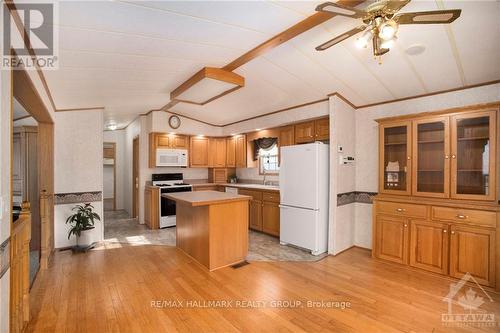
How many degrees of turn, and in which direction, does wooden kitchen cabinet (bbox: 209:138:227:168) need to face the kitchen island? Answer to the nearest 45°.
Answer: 0° — it already faces it

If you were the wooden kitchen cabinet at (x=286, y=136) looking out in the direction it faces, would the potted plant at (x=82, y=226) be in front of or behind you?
in front

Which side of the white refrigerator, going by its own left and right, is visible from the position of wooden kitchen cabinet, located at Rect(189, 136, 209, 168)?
right

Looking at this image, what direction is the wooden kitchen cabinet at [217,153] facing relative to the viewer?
toward the camera

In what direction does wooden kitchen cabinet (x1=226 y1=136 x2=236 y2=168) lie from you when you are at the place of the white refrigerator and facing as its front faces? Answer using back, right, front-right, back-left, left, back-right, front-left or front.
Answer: right

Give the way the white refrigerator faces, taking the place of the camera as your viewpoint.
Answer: facing the viewer and to the left of the viewer

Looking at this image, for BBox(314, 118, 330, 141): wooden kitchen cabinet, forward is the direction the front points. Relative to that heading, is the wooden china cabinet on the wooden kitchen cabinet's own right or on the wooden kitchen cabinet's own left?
on the wooden kitchen cabinet's own left

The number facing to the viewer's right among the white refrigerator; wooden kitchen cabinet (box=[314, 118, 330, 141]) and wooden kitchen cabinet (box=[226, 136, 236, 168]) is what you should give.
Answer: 0

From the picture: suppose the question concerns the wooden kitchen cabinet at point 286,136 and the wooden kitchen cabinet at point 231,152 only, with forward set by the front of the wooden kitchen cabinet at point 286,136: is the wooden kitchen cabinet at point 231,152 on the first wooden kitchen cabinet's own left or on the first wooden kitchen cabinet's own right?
on the first wooden kitchen cabinet's own right

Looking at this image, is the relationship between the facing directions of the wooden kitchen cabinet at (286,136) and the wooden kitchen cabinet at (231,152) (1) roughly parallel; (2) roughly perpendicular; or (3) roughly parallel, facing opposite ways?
roughly parallel

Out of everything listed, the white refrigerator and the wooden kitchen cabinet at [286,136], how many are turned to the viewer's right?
0

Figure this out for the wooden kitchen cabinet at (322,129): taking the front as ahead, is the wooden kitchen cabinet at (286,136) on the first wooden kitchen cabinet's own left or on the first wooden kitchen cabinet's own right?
on the first wooden kitchen cabinet's own right

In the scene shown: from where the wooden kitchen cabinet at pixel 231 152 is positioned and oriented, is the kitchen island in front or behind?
in front

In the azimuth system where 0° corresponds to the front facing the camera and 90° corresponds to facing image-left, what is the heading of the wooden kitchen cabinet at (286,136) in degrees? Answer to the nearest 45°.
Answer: approximately 45°
